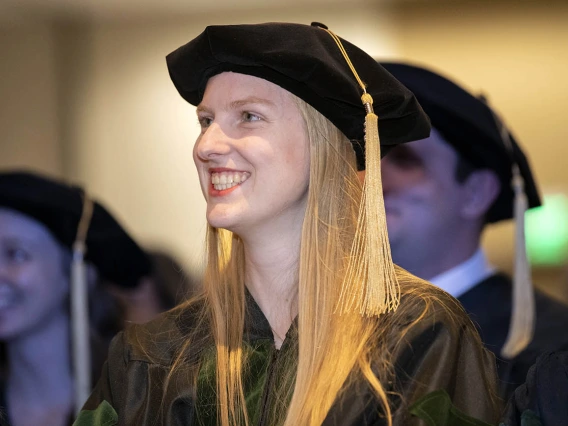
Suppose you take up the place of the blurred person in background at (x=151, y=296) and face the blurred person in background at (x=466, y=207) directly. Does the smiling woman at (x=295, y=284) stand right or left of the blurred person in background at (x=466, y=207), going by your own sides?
right

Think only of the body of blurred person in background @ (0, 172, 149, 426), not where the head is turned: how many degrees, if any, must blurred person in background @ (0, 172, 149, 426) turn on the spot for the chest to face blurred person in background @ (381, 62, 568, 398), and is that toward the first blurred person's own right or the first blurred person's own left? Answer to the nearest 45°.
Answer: approximately 135° to the first blurred person's own left

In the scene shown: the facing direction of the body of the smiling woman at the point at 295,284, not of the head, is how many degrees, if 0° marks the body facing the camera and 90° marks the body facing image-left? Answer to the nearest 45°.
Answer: approximately 45°

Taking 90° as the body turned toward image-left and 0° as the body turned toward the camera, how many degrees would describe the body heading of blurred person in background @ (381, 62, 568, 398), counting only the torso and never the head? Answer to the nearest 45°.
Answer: approximately 90°

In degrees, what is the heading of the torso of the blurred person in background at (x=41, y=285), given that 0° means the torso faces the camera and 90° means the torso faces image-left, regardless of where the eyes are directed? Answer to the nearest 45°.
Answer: approximately 45°

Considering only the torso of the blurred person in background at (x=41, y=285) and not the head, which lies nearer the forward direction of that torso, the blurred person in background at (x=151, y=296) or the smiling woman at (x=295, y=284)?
the smiling woman
